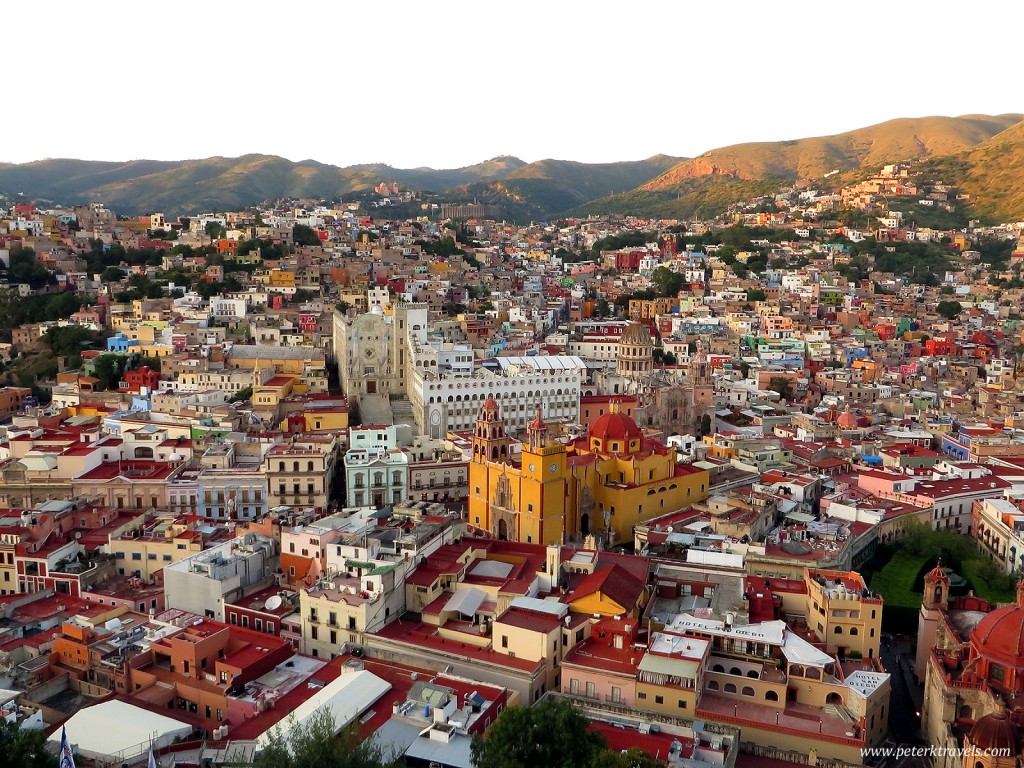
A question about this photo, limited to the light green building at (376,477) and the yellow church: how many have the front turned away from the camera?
0

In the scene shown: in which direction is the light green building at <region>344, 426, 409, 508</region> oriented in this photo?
toward the camera

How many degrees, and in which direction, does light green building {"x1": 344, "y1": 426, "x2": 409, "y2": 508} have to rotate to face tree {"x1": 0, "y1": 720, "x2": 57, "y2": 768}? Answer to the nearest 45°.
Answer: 0° — it already faces it

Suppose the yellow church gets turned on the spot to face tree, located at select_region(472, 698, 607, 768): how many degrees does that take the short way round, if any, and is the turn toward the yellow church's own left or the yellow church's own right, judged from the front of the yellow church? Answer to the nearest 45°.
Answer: approximately 45° to the yellow church's own left

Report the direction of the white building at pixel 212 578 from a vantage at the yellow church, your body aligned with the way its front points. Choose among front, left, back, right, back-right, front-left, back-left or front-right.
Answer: front

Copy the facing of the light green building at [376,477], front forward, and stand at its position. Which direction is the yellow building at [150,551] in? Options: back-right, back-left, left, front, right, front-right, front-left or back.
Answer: front-right

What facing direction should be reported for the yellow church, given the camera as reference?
facing the viewer and to the left of the viewer

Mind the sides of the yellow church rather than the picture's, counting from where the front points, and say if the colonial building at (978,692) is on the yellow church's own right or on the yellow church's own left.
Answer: on the yellow church's own left

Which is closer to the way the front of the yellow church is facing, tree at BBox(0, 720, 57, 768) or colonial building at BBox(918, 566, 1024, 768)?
the tree

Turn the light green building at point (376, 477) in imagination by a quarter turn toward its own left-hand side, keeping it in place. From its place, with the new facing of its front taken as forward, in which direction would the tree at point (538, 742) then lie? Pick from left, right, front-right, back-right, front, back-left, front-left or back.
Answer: right

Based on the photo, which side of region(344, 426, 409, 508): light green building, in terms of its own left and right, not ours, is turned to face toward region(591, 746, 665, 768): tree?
front

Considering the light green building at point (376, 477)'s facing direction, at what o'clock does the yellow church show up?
The yellow church is roughly at 10 o'clock from the light green building.

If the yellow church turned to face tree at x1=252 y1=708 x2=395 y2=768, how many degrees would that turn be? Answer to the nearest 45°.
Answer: approximately 45° to its left

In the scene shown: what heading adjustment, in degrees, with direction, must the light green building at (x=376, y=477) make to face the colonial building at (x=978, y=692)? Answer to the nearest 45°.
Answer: approximately 45° to its left

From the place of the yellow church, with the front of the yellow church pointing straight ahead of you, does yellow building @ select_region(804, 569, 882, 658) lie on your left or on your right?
on your left

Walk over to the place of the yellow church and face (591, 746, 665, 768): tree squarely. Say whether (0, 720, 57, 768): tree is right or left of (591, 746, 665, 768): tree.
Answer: right

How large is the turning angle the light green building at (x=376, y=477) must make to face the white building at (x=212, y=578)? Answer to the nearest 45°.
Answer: approximately 45° to its right

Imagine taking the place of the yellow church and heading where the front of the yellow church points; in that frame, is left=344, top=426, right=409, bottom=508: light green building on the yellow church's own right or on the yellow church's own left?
on the yellow church's own right
